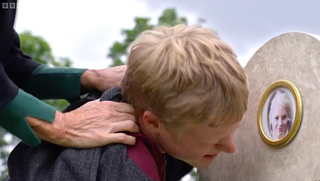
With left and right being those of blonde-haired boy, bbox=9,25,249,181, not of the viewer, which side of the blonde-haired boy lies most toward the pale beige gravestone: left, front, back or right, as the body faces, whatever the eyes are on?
front

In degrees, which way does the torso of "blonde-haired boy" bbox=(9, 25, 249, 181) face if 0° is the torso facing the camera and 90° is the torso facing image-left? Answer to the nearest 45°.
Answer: approximately 270°
